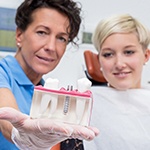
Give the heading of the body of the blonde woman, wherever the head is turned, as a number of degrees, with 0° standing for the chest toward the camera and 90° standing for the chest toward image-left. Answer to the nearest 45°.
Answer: approximately 0°
